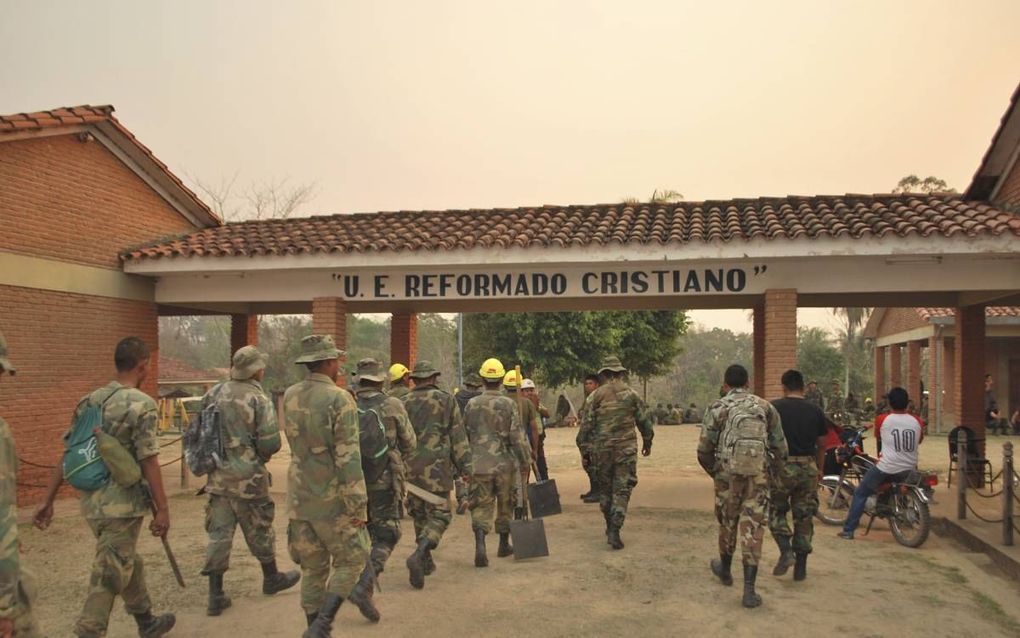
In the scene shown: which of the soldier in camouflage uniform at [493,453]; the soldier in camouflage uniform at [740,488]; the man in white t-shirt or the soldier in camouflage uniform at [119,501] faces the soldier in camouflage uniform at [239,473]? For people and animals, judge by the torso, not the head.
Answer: the soldier in camouflage uniform at [119,501]

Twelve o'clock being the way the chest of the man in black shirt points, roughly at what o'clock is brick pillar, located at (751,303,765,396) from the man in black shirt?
The brick pillar is roughly at 12 o'clock from the man in black shirt.

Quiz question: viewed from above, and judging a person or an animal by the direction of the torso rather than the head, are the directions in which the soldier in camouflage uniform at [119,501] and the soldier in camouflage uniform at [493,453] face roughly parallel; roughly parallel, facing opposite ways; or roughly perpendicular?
roughly parallel

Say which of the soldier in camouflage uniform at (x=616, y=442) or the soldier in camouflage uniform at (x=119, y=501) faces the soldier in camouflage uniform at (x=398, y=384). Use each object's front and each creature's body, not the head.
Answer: the soldier in camouflage uniform at (x=119, y=501)

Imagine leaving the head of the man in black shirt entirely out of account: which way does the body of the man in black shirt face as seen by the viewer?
away from the camera

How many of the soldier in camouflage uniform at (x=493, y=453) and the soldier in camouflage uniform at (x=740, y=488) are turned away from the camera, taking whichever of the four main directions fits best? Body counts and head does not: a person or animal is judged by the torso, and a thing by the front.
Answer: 2

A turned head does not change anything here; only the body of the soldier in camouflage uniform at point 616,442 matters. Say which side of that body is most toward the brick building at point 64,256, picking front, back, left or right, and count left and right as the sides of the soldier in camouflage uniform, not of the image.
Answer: left

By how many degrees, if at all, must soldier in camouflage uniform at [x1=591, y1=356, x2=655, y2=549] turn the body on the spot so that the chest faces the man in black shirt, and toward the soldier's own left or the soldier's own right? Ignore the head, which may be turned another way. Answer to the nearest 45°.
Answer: approximately 135° to the soldier's own right

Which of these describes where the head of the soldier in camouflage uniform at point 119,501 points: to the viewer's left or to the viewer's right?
to the viewer's right

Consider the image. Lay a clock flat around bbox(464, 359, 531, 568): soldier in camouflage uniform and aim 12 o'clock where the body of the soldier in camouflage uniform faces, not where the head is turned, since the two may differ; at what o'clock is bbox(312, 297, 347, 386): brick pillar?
The brick pillar is roughly at 11 o'clock from the soldier in camouflage uniform.

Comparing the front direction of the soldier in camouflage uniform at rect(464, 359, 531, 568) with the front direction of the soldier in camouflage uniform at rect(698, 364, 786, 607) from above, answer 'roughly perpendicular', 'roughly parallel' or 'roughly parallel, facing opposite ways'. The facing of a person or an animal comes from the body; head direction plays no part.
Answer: roughly parallel

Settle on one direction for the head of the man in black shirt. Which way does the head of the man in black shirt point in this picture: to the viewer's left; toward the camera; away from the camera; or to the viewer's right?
away from the camera

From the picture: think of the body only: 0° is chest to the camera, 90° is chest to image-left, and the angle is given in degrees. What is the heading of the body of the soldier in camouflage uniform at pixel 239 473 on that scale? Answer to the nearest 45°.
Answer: approximately 225°

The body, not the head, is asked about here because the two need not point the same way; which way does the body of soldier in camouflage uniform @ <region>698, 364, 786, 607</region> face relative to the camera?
away from the camera

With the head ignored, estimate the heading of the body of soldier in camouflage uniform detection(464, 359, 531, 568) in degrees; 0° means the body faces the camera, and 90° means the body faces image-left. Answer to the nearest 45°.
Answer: approximately 180°

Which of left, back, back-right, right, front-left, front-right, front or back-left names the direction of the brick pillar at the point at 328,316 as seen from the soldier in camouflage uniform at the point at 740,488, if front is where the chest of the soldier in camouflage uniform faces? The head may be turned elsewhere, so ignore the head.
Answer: front-left

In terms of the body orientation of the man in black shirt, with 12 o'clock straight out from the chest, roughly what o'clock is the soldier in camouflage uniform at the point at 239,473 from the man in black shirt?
The soldier in camouflage uniform is roughly at 8 o'clock from the man in black shirt.

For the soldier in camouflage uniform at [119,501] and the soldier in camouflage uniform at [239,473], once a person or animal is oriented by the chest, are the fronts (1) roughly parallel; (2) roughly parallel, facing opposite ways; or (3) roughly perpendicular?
roughly parallel
